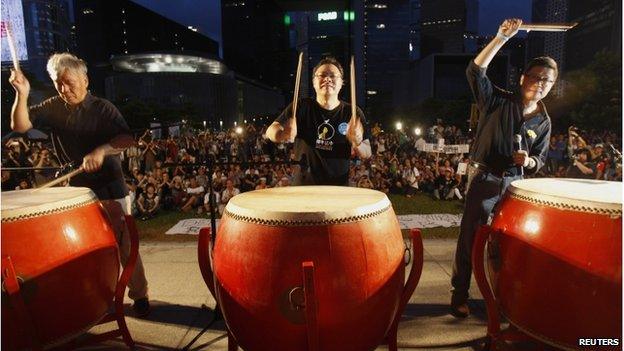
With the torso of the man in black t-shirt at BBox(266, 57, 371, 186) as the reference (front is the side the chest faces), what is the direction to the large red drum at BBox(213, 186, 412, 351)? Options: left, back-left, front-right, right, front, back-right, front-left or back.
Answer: front

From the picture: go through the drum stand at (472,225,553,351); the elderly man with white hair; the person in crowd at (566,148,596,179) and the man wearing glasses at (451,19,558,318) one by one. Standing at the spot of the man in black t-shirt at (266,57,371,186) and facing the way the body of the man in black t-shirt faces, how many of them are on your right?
1

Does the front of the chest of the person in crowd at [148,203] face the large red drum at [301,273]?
yes

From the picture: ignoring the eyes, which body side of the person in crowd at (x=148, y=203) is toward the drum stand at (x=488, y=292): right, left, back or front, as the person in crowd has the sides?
front

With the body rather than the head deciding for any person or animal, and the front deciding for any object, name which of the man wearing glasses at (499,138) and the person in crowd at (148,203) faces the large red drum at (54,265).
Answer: the person in crowd

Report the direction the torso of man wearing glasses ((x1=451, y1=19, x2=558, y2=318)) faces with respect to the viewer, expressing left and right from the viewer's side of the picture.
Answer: facing the viewer and to the right of the viewer

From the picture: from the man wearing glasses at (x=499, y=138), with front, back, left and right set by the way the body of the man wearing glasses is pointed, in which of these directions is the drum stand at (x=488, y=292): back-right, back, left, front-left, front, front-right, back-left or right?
front-right

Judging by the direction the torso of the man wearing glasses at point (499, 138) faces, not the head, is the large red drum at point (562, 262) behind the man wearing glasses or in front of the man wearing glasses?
in front

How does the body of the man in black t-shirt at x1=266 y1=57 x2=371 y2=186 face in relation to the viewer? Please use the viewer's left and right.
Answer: facing the viewer

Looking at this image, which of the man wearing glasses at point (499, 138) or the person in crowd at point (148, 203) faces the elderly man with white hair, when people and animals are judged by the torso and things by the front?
the person in crowd

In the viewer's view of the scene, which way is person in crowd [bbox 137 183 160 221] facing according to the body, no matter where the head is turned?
toward the camera

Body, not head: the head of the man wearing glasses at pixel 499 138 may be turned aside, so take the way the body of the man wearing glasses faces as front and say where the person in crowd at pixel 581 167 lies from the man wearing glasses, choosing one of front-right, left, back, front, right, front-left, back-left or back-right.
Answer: back-left
